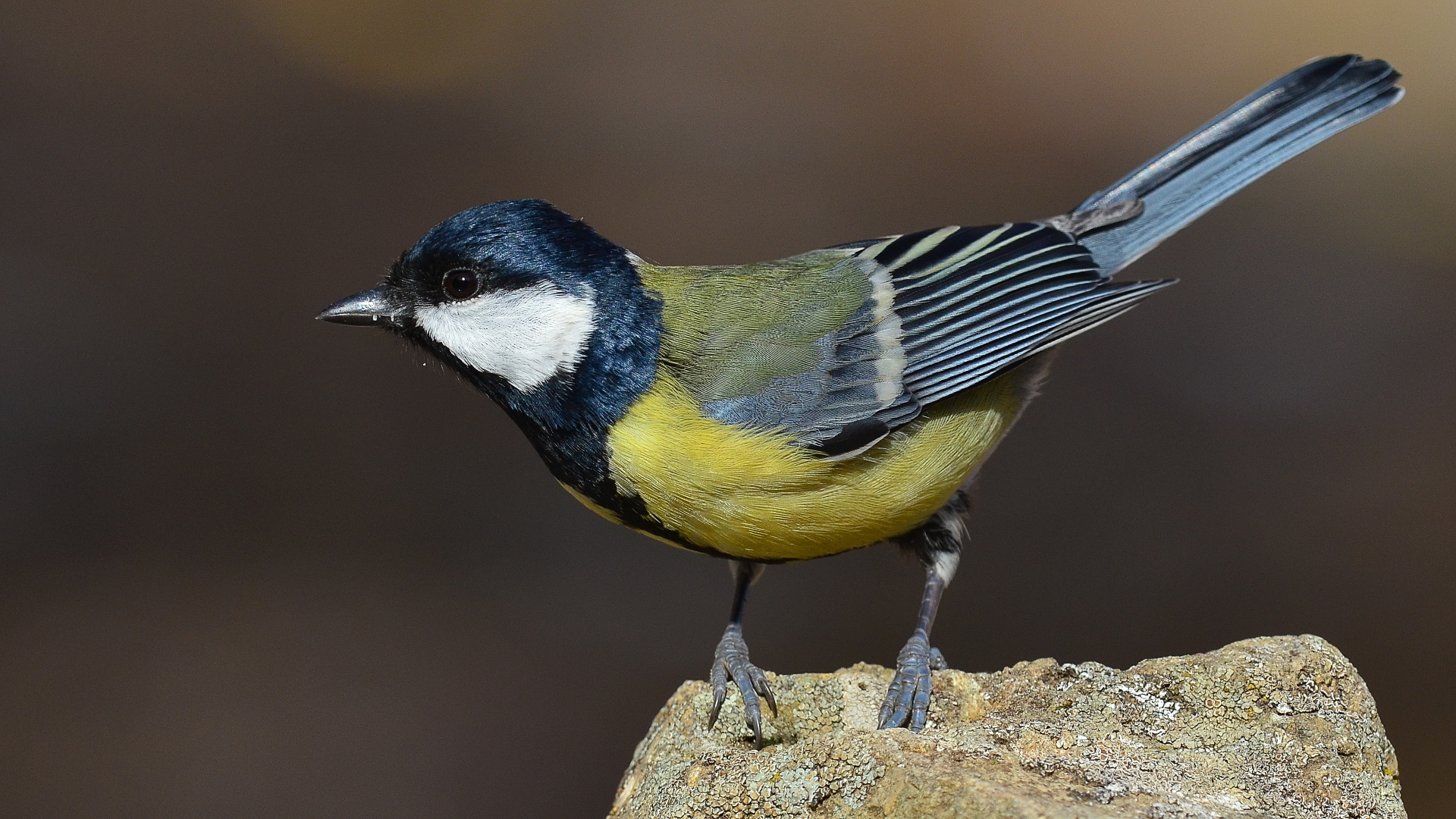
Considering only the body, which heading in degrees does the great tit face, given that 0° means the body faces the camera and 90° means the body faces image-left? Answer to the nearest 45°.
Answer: approximately 90°
